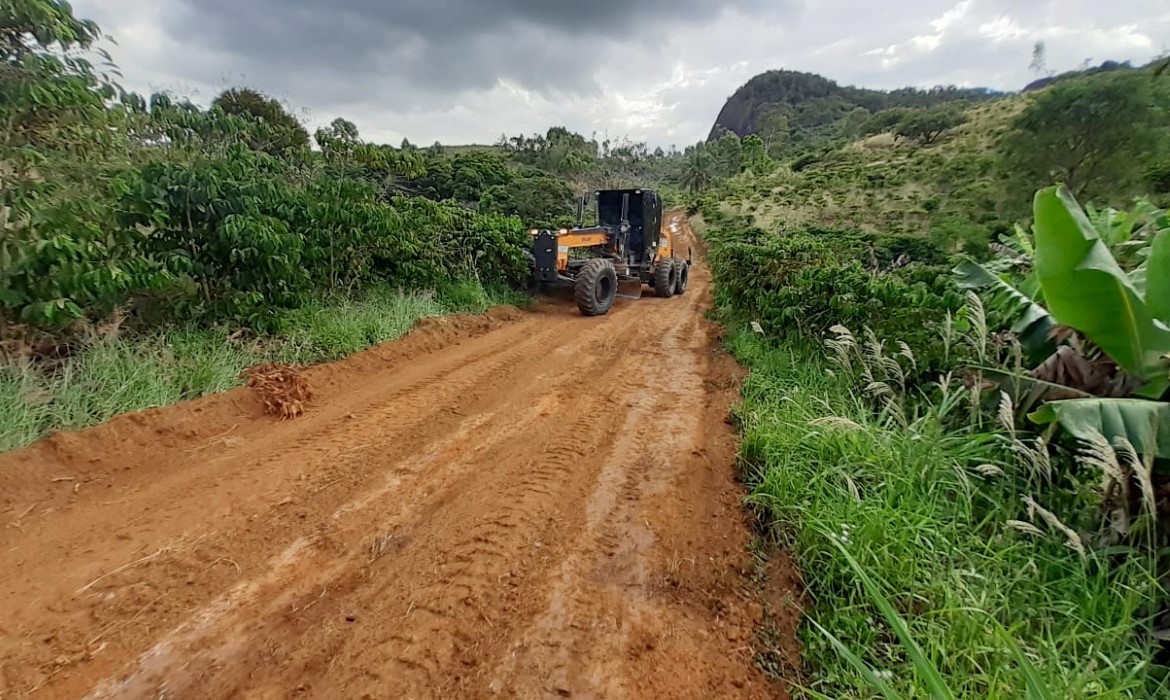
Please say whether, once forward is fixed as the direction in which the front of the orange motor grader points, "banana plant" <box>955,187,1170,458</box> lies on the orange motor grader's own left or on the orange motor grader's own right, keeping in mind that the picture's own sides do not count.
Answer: on the orange motor grader's own left

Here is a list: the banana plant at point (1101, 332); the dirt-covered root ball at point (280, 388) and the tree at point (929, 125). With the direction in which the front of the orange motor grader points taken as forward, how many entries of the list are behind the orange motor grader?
1

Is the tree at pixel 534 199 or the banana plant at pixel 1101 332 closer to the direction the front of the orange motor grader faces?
the banana plant

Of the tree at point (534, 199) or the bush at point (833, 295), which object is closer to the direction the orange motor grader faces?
the bush

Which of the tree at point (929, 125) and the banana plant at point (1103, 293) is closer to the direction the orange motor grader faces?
the banana plant

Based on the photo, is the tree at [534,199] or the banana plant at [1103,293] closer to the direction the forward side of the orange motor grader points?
the banana plant

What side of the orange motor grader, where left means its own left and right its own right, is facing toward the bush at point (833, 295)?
left

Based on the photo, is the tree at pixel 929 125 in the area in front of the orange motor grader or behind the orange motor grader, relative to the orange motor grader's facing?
behind

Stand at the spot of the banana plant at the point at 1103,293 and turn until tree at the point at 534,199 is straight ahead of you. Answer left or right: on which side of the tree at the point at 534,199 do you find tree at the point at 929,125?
right

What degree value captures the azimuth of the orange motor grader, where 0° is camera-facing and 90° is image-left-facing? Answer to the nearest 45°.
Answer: approximately 45°
